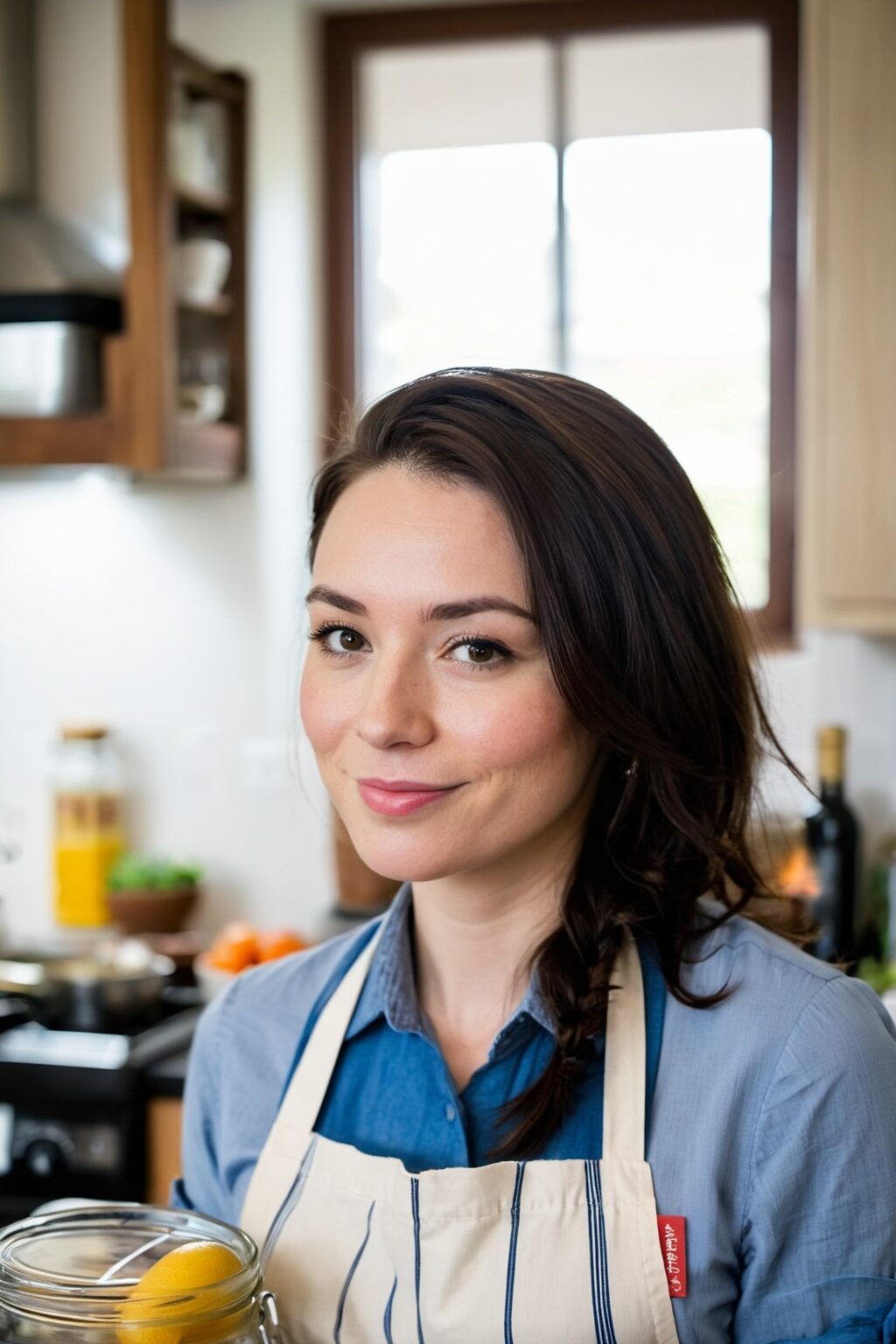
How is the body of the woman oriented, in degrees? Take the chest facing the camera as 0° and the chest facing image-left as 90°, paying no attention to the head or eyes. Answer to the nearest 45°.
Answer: approximately 45°

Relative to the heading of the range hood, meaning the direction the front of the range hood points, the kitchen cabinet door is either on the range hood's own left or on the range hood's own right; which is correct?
on the range hood's own left

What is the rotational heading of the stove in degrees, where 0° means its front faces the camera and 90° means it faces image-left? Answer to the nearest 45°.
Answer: approximately 0°

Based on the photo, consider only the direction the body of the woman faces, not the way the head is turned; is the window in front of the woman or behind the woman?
behind

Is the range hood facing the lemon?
yes

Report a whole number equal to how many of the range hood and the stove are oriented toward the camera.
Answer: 2

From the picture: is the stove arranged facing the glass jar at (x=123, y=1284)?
yes

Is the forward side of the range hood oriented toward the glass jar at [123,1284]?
yes

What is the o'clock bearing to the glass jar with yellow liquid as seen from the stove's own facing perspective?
The glass jar with yellow liquid is roughly at 6 o'clock from the stove.

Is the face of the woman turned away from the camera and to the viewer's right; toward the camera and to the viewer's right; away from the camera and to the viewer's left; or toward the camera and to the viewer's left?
toward the camera and to the viewer's left

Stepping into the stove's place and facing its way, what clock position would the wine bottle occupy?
The wine bottle is roughly at 9 o'clock from the stove.

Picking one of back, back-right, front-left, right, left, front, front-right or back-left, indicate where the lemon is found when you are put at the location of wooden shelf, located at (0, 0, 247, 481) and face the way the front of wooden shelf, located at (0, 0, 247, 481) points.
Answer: front-right

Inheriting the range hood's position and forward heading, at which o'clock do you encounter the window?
The window is roughly at 9 o'clock from the range hood.
